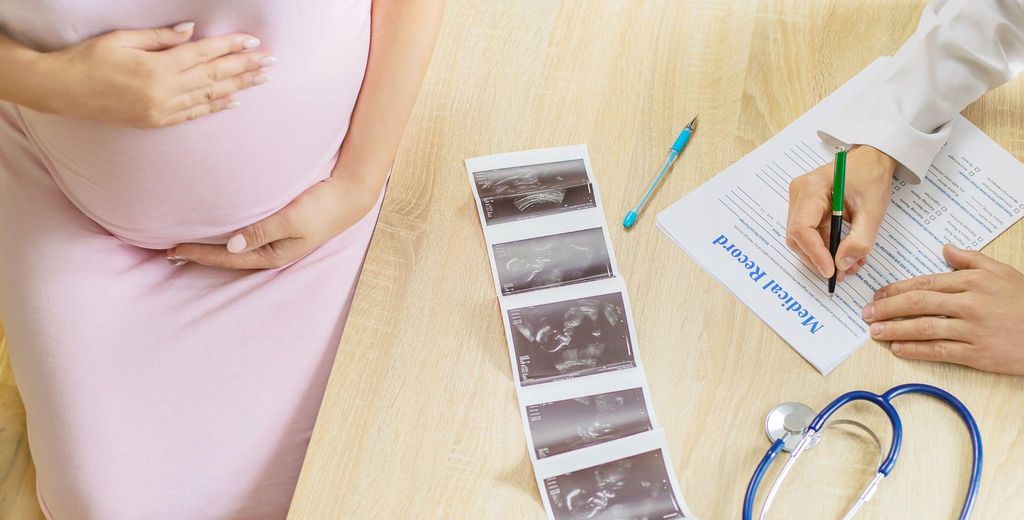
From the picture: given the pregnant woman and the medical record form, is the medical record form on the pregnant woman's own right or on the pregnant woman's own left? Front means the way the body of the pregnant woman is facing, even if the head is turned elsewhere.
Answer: on the pregnant woman's own left

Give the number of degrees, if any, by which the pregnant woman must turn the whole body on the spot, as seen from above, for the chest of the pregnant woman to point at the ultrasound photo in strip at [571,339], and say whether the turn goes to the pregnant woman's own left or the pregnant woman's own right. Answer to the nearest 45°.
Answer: approximately 45° to the pregnant woman's own left

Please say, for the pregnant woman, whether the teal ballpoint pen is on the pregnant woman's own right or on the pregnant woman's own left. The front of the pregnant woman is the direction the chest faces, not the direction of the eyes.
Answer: on the pregnant woman's own left

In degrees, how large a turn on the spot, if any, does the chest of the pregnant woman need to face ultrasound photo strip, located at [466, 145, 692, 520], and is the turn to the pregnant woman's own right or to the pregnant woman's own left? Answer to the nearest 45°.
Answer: approximately 45° to the pregnant woman's own left
